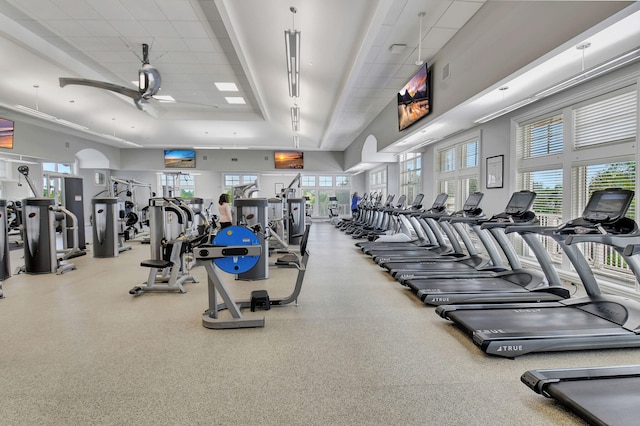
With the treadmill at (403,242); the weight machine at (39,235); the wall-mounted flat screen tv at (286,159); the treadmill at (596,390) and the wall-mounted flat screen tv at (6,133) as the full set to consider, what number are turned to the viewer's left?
0

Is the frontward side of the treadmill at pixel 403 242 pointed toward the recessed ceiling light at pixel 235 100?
no

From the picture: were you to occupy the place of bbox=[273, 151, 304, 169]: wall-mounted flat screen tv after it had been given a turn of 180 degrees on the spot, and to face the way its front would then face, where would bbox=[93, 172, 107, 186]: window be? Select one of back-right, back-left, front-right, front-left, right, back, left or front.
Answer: left

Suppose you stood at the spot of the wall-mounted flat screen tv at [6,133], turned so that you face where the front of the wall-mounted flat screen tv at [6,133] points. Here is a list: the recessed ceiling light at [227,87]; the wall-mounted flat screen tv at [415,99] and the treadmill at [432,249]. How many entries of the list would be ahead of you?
3

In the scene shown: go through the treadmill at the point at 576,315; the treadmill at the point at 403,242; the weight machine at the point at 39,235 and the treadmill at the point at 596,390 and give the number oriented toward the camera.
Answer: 0

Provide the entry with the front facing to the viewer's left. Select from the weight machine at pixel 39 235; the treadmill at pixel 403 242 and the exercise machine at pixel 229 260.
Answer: the exercise machine at pixel 229 260

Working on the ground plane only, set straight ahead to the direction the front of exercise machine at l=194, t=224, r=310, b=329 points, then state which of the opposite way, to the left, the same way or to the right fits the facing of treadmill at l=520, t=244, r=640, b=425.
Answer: the opposite way

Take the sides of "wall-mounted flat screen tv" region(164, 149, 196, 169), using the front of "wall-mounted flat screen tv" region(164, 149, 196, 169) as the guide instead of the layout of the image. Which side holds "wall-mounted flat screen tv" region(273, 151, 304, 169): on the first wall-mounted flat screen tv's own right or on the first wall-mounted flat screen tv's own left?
on the first wall-mounted flat screen tv's own left

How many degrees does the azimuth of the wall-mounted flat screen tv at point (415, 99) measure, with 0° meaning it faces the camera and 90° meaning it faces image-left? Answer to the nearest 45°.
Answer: approximately 45°

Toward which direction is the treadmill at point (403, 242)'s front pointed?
to the viewer's right

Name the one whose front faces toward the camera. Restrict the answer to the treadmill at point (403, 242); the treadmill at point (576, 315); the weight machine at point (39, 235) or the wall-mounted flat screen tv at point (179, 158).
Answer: the wall-mounted flat screen tv

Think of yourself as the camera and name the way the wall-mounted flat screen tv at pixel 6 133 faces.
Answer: facing the viewer and to the right of the viewer

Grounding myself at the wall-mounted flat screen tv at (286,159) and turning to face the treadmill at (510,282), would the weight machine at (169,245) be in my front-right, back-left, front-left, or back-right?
front-right

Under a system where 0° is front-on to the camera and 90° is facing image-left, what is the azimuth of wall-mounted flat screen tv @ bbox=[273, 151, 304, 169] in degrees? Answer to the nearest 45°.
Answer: approximately 0°

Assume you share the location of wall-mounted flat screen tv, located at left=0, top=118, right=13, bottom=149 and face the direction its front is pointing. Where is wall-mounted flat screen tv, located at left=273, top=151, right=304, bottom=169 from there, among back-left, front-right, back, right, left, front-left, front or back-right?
front-left

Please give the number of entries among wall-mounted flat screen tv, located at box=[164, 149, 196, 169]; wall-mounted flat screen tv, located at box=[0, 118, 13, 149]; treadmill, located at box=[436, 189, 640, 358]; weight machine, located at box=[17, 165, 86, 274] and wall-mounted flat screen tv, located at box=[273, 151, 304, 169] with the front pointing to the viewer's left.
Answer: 0

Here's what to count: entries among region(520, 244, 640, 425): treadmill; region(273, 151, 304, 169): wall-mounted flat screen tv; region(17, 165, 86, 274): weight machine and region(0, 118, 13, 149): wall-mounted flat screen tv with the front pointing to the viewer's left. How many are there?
0

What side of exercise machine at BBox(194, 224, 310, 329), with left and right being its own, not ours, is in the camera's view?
left

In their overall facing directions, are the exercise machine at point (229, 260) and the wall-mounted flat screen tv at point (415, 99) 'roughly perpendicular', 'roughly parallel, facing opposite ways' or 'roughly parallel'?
roughly parallel

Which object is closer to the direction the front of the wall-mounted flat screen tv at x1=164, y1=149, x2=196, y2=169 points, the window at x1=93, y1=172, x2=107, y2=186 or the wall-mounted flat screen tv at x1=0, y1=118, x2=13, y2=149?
the wall-mounted flat screen tv

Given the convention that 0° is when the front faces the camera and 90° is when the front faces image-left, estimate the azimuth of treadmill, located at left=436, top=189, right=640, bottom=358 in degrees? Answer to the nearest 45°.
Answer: approximately 225°
